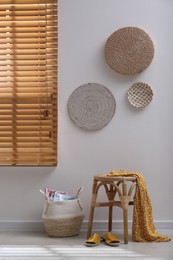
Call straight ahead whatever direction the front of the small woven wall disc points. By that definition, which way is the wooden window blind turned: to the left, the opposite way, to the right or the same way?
the same way

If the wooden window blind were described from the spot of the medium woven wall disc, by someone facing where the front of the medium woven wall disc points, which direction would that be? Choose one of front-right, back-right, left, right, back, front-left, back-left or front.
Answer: right

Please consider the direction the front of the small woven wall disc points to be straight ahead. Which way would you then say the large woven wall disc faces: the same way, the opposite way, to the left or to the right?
the same way

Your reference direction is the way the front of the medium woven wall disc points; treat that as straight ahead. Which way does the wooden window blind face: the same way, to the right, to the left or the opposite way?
the same way

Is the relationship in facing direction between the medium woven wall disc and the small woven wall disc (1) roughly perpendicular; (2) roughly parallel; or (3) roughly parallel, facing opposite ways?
roughly parallel

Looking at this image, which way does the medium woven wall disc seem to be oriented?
toward the camera

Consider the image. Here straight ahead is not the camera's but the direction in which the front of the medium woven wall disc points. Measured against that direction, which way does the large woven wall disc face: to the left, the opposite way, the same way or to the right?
the same way

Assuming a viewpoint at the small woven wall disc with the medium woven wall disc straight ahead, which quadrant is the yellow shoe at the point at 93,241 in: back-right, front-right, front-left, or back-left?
front-left

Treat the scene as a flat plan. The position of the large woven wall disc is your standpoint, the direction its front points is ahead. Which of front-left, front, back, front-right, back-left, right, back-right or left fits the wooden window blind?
right
